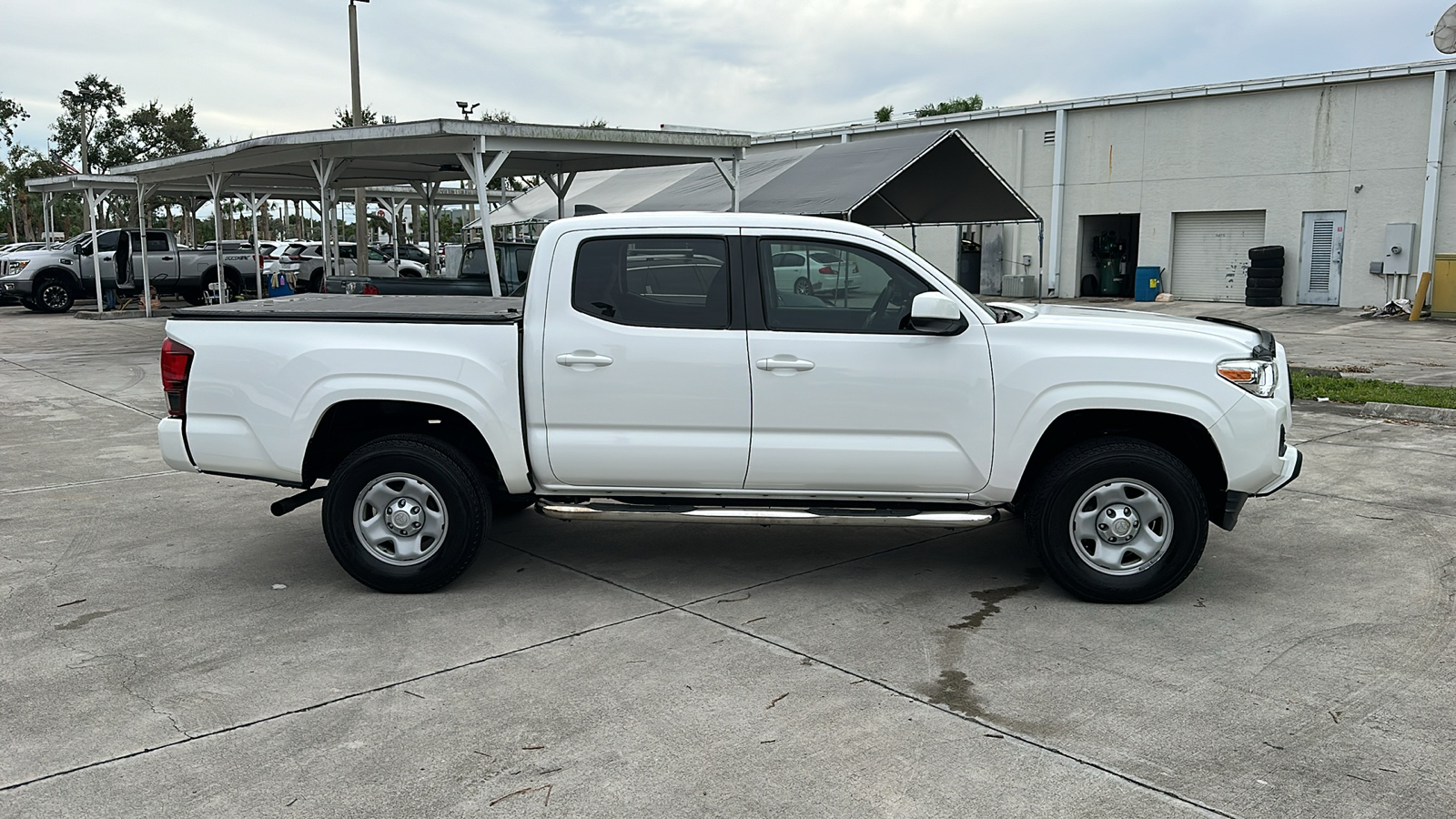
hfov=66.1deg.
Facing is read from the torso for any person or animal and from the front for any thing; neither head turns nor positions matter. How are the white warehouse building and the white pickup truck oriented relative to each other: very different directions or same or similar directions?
very different directions

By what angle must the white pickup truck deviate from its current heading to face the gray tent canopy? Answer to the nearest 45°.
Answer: approximately 90° to its left

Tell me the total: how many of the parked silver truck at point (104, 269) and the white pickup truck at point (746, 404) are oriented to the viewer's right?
1

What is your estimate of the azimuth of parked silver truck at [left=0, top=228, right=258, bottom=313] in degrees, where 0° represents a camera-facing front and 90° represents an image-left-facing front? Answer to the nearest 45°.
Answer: approximately 45°

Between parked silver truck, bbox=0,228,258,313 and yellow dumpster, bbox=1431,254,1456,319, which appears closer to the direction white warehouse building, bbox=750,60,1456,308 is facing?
the parked silver truck

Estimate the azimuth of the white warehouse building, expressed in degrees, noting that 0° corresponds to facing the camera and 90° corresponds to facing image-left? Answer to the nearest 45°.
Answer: approximately 45°

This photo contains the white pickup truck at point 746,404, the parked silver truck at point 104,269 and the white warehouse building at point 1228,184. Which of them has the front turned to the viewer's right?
the white pickup truck

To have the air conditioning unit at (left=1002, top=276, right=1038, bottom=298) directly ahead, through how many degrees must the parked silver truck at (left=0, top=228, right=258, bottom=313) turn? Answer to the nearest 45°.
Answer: approximately 135° to its left

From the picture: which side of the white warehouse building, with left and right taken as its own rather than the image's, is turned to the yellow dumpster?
left

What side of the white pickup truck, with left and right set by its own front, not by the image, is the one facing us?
right

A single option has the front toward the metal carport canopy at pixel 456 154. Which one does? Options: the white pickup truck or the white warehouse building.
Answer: the white warehouse building

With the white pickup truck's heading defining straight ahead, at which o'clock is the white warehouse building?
The white warehouse building is roughly at 10 o'clock from the white pickup truck.

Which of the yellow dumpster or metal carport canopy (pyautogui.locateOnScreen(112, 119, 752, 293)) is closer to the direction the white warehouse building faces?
the metal carport canopy
